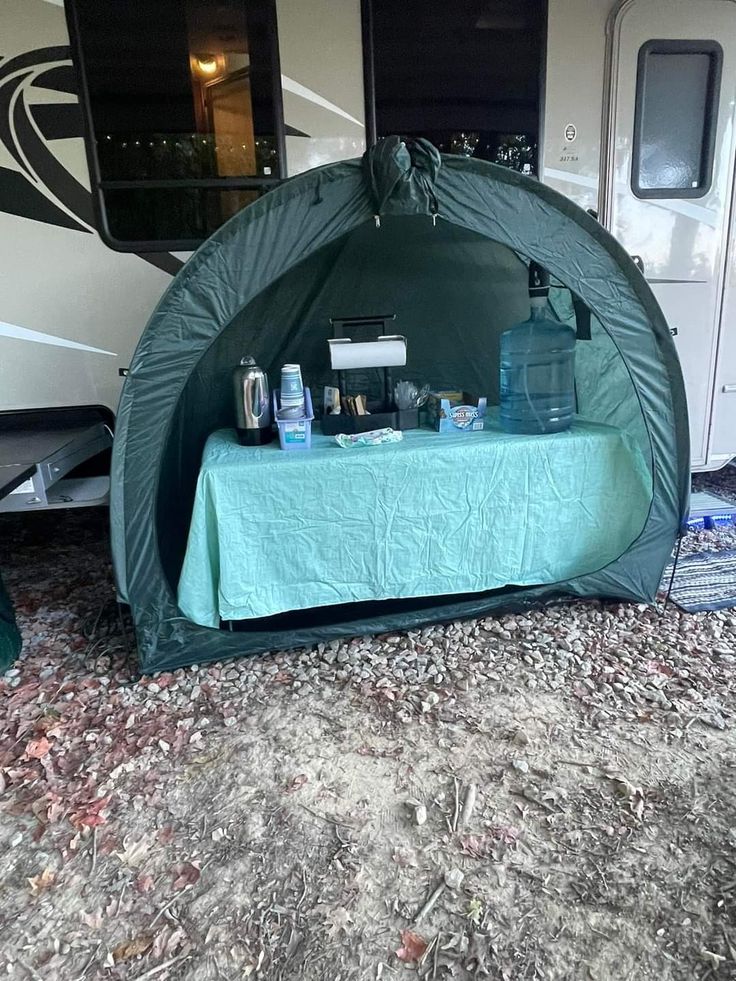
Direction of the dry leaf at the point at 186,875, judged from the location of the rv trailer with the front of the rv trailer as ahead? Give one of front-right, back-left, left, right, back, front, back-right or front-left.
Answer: right

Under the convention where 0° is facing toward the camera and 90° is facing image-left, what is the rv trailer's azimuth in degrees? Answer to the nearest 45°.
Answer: approximately 270°

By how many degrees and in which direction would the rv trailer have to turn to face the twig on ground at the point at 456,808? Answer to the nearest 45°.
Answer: approximately 45° to its right

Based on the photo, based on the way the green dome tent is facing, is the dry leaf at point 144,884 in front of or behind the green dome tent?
in front

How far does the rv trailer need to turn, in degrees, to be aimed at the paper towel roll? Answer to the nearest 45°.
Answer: approximately 45° to its right

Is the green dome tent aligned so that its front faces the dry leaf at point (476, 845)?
yes

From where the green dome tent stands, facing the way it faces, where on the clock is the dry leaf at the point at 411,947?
The dry leaf is roughly at 12 o'clock from the green dome tent.

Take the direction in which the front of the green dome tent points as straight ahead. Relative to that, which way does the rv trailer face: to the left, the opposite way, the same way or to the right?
to the left
